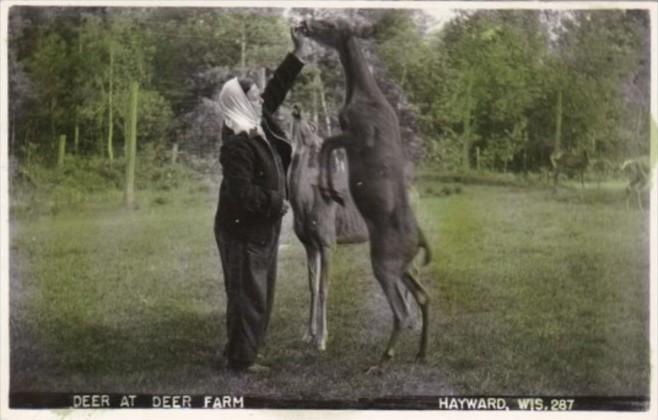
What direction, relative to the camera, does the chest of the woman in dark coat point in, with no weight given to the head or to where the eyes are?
to the viewer's right

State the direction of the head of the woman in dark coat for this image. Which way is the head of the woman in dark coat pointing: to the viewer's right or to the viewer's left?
to the viewer's right
